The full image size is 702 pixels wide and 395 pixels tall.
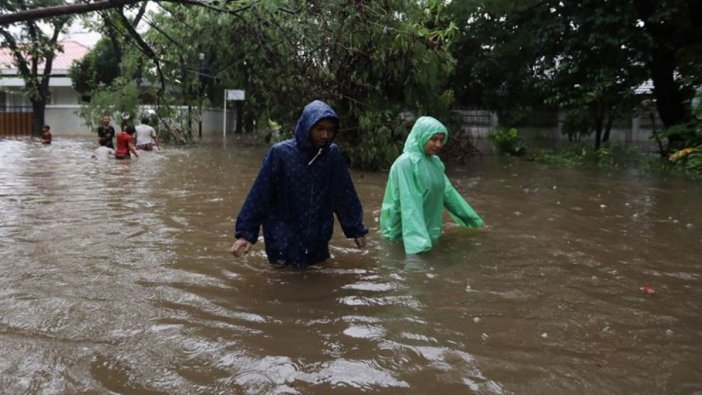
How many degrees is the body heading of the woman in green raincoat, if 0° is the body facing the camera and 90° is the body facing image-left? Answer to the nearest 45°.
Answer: approximately 315°

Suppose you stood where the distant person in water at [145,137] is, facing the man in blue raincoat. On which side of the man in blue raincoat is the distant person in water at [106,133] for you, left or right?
right

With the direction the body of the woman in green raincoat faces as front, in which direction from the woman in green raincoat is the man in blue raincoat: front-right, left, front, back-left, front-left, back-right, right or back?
right

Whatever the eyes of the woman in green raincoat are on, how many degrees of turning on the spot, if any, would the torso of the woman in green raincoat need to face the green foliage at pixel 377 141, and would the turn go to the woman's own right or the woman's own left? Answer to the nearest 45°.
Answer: approximately 135° to the woman's own left

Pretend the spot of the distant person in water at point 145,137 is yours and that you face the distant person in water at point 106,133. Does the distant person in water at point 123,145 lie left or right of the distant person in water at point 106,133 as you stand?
left

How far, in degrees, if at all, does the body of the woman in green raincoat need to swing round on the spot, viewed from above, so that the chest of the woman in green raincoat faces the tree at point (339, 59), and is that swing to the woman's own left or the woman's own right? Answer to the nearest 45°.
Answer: approximately 135° to the woman's own left

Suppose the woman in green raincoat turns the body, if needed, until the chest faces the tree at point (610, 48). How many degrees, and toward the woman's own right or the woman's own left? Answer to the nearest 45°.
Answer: approximately 135° to the woman's own left

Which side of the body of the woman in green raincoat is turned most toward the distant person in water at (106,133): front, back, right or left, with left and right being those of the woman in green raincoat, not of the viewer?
back

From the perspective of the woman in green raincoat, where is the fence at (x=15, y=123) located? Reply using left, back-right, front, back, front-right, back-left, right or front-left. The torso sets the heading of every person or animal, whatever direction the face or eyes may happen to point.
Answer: back

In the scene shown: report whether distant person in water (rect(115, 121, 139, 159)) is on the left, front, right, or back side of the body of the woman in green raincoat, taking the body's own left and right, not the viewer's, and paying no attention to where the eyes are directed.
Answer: back

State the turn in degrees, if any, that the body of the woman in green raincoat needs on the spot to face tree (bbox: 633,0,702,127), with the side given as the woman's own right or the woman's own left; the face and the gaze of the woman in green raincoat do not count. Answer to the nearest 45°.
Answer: approximately 90° to the woman's own left

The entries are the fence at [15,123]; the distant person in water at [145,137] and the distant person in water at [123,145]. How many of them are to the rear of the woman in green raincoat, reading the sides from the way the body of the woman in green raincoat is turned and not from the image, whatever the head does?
3
